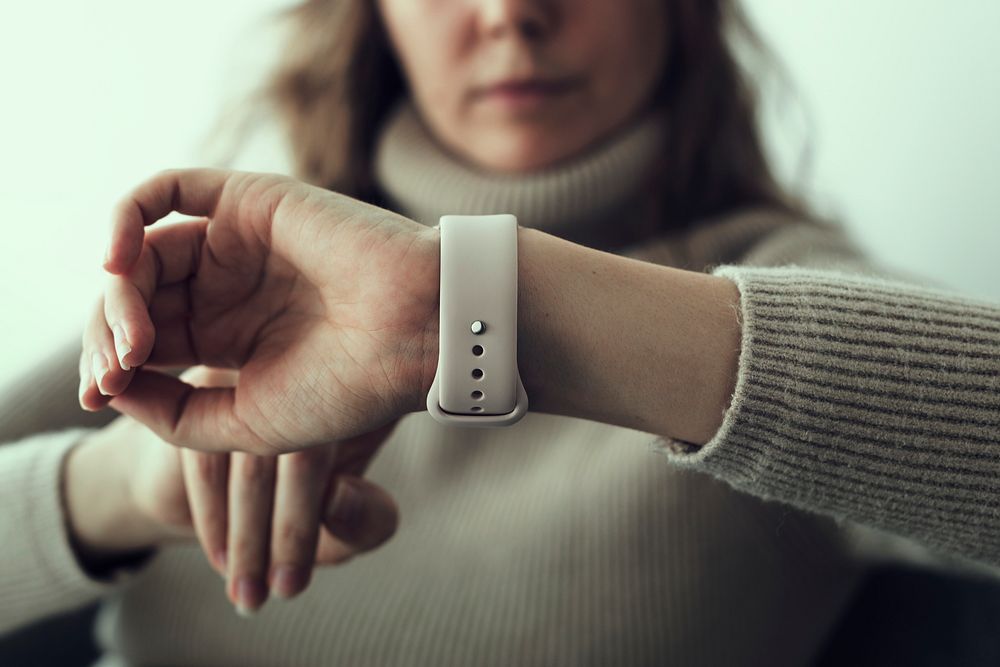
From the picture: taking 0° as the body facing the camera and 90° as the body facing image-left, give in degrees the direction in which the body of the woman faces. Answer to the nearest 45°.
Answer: approximately 0°
